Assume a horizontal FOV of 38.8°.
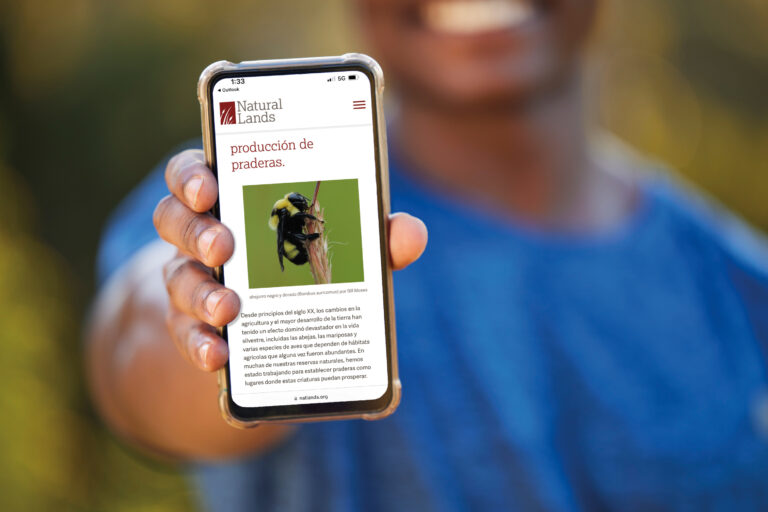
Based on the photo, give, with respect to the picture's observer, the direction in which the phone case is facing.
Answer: facing the viewer
